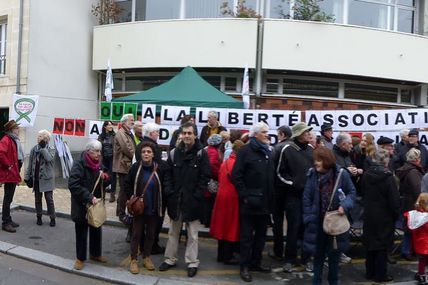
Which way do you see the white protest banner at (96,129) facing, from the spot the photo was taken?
facing the viewer

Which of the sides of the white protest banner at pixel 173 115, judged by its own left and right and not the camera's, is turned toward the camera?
front

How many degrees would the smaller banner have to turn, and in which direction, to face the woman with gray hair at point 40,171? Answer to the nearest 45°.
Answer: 0° — it already faces them

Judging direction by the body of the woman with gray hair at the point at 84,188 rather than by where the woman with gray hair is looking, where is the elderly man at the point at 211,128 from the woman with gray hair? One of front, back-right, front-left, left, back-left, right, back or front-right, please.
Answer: left

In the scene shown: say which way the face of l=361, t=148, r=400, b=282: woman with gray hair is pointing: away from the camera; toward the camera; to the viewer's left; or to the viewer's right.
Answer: away from the camera

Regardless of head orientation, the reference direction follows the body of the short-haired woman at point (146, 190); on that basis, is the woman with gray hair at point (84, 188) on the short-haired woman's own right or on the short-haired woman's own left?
on the short-haired woman's own right

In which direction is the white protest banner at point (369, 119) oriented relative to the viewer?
toward the camera

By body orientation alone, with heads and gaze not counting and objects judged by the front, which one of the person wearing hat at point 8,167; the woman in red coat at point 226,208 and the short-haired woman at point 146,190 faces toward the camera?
the short-haired woman
